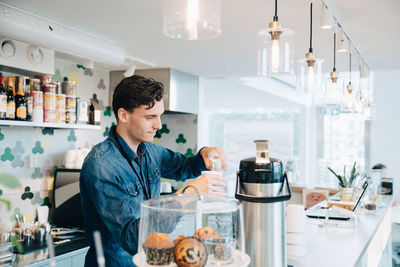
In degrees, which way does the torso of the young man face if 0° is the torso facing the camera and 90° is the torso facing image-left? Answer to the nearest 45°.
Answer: approximately 315°

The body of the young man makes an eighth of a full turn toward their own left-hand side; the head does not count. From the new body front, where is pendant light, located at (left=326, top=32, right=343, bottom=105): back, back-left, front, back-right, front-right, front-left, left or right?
front-left

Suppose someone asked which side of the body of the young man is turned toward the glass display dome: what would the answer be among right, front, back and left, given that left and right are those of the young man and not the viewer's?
front

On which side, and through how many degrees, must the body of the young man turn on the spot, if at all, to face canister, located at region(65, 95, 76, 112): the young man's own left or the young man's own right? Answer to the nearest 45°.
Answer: approximately 135° to the young man's own left

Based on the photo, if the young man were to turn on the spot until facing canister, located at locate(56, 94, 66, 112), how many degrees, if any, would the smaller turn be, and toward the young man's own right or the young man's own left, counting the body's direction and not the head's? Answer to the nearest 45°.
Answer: approximately 135° to the young man's own left

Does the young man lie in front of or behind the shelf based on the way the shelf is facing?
in front
